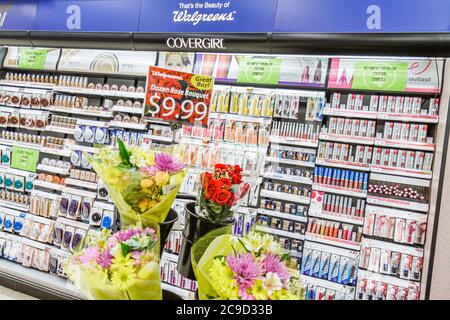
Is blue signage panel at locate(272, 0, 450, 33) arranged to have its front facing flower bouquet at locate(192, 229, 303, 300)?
yes

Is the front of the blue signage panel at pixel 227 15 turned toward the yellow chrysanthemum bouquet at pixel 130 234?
yes

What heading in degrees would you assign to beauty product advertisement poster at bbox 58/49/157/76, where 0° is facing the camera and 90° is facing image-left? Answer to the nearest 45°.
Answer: approximately 0°

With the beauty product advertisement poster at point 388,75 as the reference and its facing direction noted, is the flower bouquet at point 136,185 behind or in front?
in front

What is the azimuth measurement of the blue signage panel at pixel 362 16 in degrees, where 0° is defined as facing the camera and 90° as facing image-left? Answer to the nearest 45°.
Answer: approximately 0°

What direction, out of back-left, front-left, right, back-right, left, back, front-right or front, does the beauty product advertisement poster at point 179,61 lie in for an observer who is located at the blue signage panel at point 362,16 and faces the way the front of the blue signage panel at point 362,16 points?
back-right

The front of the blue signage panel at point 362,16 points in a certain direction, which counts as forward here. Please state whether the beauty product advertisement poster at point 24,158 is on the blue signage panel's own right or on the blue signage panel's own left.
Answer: on the blue signage panel's own right

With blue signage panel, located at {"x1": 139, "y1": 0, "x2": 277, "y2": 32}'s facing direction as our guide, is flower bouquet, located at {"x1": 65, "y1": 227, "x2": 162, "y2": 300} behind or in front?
in front

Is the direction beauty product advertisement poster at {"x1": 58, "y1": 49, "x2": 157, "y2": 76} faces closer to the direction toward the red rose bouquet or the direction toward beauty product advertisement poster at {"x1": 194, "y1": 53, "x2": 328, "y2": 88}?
the red rose bouquet

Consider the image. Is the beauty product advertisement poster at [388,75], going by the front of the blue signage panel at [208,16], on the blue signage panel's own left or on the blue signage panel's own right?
on the blue signage panel's own left

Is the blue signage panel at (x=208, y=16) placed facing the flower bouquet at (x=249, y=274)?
yes
